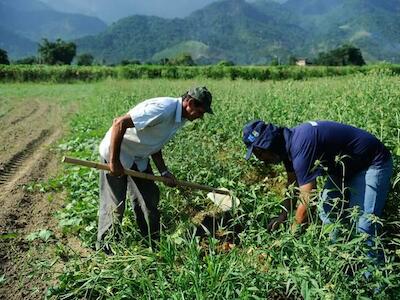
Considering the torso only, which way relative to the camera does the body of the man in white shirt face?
to the viewer's right

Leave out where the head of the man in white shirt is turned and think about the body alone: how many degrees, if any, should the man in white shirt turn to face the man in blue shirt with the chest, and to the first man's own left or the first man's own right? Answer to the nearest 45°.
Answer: approximately 45° to the first man's own right
